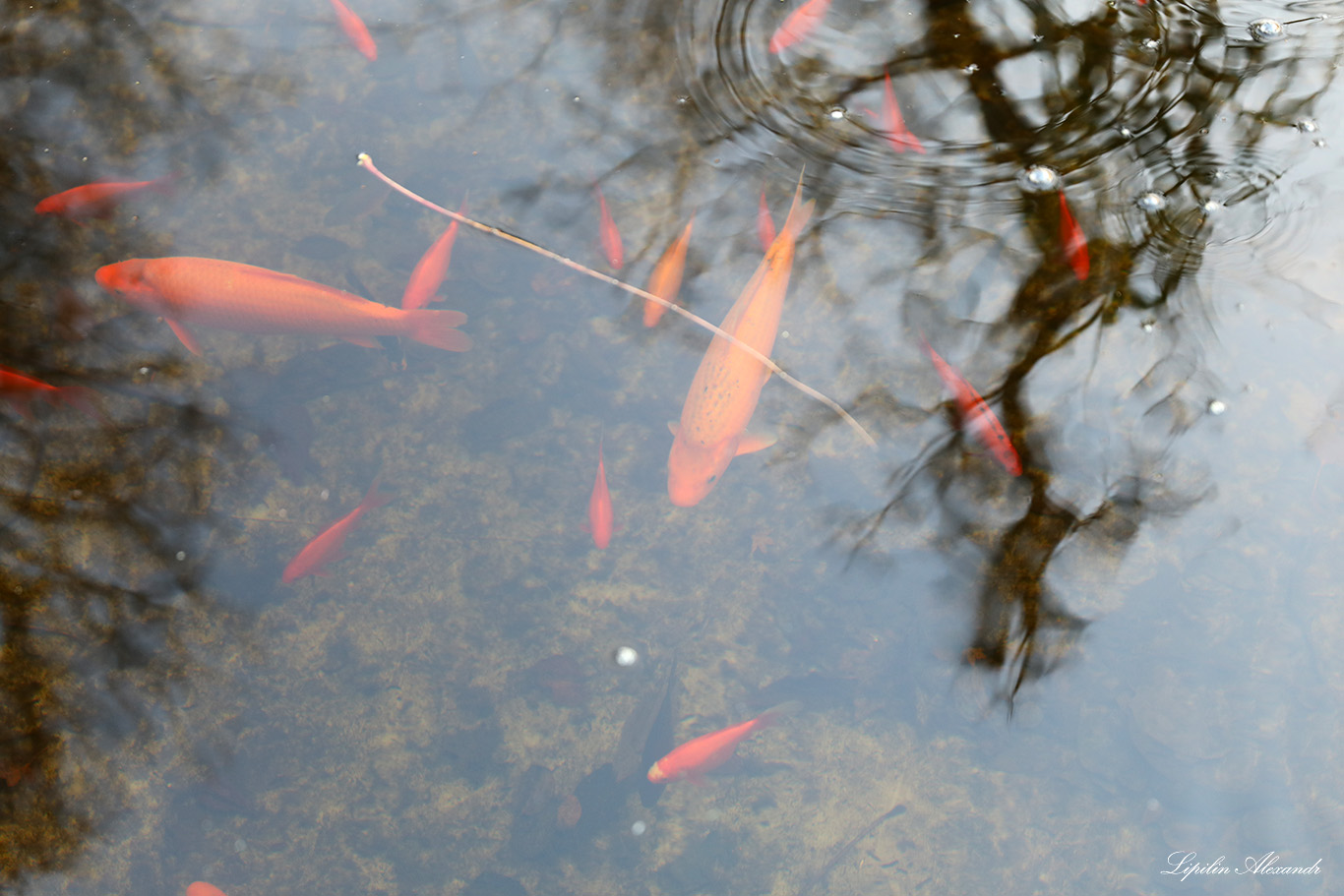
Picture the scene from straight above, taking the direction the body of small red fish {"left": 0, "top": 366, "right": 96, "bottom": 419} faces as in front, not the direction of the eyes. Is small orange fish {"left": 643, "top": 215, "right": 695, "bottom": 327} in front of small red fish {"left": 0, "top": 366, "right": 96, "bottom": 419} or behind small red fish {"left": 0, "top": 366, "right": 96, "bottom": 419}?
behind

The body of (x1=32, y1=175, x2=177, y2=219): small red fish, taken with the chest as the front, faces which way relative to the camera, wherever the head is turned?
to the viewer's left

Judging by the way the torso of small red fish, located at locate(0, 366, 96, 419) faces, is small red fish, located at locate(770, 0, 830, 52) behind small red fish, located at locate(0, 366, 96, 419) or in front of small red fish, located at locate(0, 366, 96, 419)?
behind

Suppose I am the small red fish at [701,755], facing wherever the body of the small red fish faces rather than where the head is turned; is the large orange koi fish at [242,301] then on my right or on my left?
on my right

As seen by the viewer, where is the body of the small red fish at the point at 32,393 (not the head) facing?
to the viewer's left

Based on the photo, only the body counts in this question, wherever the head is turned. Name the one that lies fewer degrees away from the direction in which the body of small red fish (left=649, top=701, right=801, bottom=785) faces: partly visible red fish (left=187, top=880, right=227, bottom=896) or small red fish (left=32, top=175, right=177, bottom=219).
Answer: the partly visible red fish
